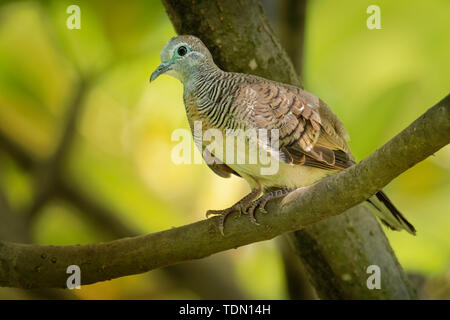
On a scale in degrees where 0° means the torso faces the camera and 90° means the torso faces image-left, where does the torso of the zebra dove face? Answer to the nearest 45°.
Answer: approximately 90°

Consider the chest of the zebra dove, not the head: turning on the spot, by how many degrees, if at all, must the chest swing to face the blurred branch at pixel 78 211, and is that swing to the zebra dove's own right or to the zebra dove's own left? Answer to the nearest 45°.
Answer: approximately 45° to the zebra dove's own right

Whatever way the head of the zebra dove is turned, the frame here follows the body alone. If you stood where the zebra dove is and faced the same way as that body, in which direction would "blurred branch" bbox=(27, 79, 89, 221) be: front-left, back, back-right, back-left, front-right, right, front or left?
front-right
